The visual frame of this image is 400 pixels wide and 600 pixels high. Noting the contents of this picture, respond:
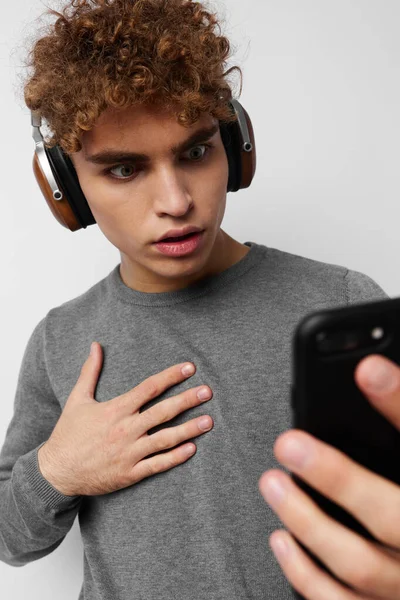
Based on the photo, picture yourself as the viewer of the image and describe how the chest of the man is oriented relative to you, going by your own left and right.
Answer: facing the viewer

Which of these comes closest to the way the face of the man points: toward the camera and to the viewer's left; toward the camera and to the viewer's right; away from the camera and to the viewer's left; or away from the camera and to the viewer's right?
toward the camera and to the viewer's right
